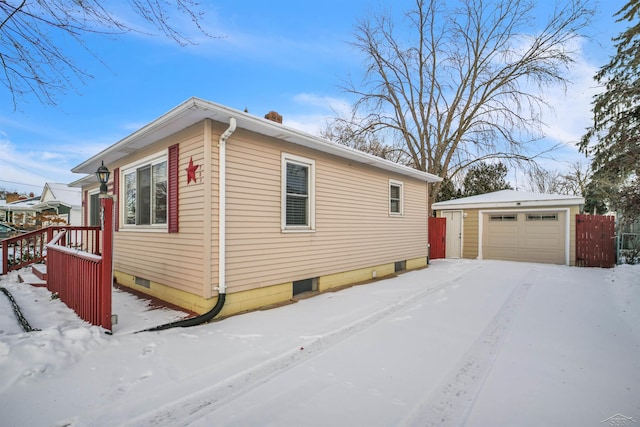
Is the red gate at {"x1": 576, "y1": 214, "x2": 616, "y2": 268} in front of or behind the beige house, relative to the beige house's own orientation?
behind

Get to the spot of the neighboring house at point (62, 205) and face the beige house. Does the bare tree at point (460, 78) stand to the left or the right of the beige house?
left

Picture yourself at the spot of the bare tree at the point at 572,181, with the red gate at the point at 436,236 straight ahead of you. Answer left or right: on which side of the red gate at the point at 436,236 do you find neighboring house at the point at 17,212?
right

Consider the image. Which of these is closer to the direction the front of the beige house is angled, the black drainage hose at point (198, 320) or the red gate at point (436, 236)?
the black drainage hose

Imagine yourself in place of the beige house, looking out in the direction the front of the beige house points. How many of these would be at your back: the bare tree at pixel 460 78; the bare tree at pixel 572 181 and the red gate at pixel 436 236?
3

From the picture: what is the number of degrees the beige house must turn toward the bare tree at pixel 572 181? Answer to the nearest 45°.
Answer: approximately 180°

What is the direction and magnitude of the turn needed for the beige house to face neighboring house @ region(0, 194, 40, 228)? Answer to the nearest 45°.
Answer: approximately 90° to its right

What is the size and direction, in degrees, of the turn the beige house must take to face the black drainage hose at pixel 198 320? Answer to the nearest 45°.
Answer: approximately 45° to its left

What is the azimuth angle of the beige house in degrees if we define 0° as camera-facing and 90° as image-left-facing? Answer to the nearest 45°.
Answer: approximately 45°

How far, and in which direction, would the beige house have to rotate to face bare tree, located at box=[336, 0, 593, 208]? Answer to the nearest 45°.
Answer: approximately 180°

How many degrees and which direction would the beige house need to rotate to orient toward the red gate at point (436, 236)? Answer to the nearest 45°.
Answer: approximately 180°
